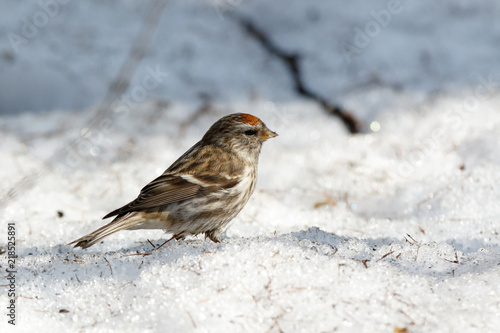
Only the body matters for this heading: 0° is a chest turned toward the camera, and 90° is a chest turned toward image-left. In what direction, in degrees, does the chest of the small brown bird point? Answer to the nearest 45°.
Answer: approximately 270°

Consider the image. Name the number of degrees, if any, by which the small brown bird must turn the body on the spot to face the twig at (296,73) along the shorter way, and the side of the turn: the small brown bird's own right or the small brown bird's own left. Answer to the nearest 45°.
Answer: approximately 90° to the small brown bird's own left
